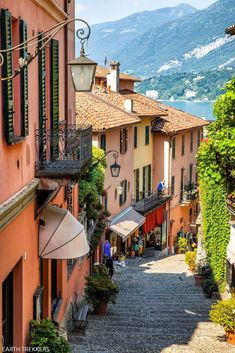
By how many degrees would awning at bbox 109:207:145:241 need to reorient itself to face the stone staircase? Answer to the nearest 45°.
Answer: approximately 45° to its right

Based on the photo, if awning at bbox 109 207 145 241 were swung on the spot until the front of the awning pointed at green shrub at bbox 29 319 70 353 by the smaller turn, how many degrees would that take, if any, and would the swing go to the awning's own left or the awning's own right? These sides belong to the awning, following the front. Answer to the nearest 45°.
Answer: approximately 45° to the awning's own right

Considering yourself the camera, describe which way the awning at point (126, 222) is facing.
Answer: facing the viewer and to the right of the viewer

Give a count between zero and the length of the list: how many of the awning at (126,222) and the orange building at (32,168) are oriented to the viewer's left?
0

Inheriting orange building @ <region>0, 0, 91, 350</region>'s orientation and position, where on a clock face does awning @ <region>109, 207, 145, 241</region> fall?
The awning is roughly at 8 o'clock from the orange building.

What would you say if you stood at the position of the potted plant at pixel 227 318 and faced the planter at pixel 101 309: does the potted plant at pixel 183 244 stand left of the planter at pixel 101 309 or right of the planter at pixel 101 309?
right

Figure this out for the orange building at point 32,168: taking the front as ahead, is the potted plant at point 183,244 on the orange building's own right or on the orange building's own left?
on the orange building's own left

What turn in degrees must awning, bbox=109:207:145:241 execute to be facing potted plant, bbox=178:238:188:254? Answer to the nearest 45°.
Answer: approximately 90° to its left
